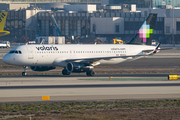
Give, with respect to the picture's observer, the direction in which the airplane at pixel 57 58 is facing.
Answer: facing the viewer and to the left of the viewer
